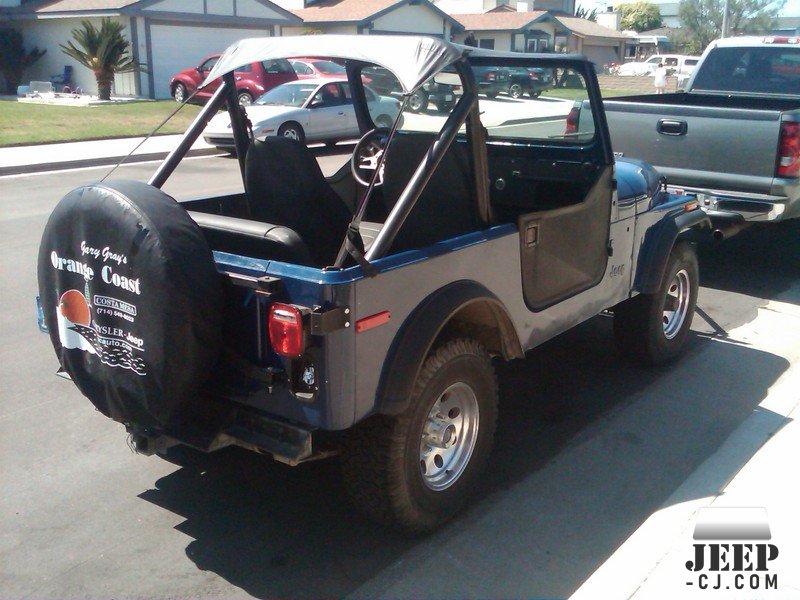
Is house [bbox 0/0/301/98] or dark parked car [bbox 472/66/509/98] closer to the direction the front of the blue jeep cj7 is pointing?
the dark parked car

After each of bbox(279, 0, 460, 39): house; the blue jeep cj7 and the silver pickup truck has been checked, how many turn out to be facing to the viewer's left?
0

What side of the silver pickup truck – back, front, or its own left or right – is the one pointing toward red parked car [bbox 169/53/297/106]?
left

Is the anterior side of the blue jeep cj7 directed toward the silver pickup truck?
yes

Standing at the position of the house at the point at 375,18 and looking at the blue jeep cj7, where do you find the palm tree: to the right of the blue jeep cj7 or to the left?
right

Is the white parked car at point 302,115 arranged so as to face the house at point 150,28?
no

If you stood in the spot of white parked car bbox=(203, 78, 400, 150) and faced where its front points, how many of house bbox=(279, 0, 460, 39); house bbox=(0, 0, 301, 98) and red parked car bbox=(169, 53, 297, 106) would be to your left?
0

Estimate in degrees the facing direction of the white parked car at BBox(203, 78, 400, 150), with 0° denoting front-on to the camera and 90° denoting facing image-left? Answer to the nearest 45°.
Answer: approximately 45°

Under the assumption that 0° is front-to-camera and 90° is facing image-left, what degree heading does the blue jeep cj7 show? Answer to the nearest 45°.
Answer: approximately 225°

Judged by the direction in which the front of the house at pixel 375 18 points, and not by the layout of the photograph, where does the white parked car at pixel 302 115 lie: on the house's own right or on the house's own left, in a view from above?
on the house's own right

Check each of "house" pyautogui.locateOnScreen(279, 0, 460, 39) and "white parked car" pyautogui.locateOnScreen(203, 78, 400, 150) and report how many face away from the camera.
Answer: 0

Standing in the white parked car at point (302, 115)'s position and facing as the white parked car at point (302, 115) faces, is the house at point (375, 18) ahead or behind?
behind

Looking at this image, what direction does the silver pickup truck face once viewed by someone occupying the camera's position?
facing away from the viewer and to the right of the viewer

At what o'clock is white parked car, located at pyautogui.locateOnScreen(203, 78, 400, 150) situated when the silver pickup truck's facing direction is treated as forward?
The white parked car is roughly at 9 o'clock from the silver pickup truck.

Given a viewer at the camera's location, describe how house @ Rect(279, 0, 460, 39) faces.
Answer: facing the viewer and to the right of the viewer

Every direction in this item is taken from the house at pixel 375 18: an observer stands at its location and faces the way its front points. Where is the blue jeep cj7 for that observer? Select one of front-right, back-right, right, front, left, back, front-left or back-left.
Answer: front-right

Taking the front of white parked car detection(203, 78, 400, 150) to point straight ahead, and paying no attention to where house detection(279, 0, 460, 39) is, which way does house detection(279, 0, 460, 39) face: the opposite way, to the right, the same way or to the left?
to the left
